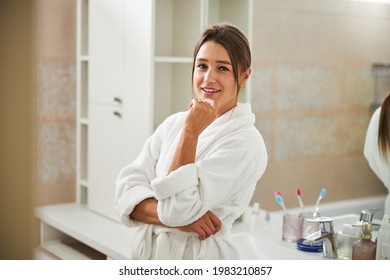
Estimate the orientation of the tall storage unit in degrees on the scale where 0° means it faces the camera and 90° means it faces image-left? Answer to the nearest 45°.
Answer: approximately 45°

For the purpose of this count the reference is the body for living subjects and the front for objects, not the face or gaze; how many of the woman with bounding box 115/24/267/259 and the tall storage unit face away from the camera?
0

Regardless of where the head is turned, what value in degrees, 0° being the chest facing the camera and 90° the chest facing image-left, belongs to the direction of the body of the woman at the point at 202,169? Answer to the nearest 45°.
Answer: approximately 45°
